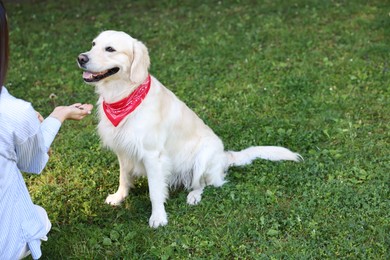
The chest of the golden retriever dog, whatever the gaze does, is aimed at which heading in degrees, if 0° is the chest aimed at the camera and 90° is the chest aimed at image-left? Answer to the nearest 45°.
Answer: approximately 45°
